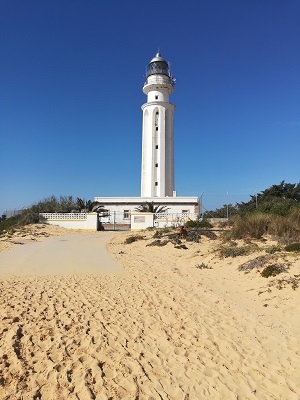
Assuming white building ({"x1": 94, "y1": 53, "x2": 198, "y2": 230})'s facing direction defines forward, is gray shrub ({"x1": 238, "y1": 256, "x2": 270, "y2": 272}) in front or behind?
in front

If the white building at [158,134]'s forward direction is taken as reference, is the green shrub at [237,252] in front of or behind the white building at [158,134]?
in front

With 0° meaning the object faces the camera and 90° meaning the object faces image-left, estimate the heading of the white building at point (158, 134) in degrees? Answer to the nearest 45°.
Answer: approximately 0°

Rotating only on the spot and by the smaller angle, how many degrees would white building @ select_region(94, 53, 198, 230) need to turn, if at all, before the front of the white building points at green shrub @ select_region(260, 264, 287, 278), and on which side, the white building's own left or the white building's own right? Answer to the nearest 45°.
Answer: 0° — it already faces it
